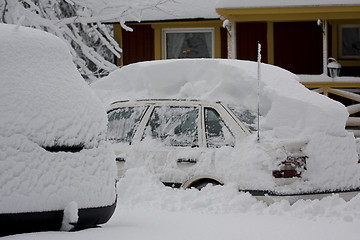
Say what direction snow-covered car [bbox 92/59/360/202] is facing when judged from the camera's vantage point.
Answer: facing away from the viewer and to the left of the viewer

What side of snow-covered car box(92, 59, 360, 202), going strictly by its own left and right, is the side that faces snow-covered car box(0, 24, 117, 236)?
left
